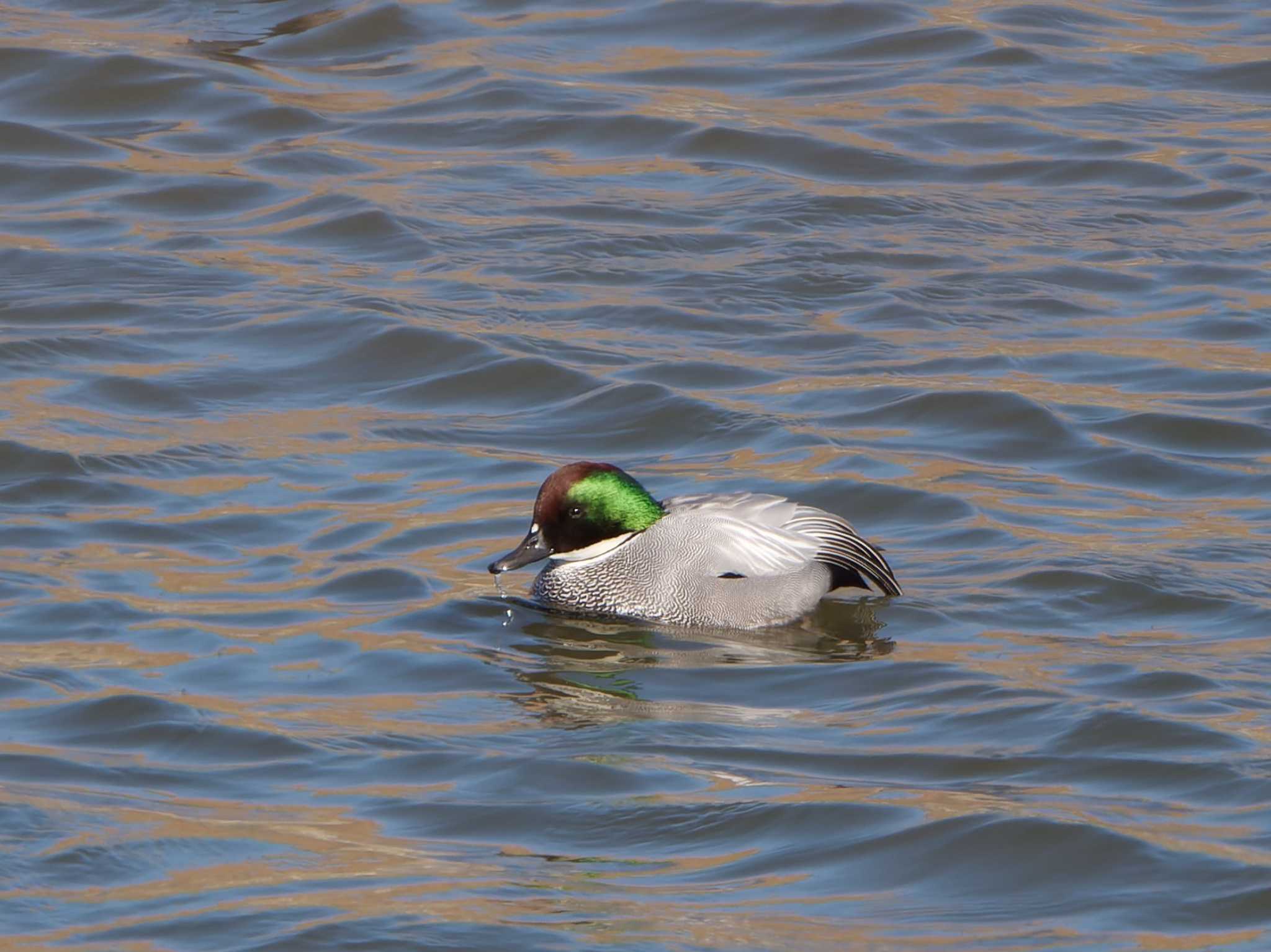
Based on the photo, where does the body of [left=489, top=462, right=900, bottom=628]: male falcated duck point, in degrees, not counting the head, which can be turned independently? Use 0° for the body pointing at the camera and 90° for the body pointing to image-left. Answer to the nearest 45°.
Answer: approximately 90°
